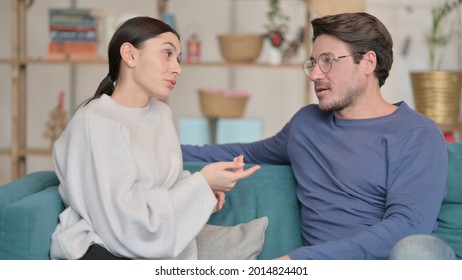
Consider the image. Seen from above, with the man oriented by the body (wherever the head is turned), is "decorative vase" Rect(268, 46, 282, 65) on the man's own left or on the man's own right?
on the man's own right

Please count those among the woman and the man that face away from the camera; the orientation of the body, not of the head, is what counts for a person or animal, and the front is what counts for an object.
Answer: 0

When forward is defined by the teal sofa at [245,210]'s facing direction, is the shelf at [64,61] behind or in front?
behind

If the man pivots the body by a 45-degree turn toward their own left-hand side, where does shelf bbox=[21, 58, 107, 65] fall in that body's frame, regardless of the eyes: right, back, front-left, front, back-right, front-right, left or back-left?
back-right

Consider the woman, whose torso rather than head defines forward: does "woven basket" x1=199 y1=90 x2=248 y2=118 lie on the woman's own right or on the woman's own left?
on the woman's own left

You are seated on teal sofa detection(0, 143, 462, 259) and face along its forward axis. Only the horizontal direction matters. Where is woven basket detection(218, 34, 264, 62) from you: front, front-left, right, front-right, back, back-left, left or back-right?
back

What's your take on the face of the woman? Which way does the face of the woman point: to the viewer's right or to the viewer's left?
to the viewer's right

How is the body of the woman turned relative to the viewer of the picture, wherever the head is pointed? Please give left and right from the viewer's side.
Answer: facing the viewer and to the right of the viewer

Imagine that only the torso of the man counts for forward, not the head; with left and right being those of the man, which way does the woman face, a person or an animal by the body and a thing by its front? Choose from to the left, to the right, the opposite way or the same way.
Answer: to the left

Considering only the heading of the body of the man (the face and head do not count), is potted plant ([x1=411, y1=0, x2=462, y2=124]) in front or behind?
behind

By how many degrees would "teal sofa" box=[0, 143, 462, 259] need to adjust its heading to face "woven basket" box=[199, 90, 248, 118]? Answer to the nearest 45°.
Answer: approximately 180°

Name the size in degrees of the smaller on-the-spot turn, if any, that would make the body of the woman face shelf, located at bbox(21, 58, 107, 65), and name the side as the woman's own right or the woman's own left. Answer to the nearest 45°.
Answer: approximately 135° to the woman's own left

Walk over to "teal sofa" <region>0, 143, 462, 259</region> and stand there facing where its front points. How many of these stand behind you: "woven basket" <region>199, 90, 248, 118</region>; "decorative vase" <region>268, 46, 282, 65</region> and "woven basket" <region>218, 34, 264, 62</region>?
3

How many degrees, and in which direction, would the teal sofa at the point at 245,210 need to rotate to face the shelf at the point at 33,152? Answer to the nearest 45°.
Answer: approximately 135° to its right

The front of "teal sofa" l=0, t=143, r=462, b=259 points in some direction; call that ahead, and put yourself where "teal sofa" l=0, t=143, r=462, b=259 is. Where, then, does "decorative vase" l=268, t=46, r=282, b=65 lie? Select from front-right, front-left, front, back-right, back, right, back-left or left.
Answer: back

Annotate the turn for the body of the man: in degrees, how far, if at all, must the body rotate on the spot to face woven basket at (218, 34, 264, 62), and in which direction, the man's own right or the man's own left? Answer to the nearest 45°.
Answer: approximately 135° to the man's own right

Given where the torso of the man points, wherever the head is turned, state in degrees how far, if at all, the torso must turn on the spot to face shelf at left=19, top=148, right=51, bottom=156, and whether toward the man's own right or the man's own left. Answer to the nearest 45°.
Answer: approximately 90° to the man's own right
